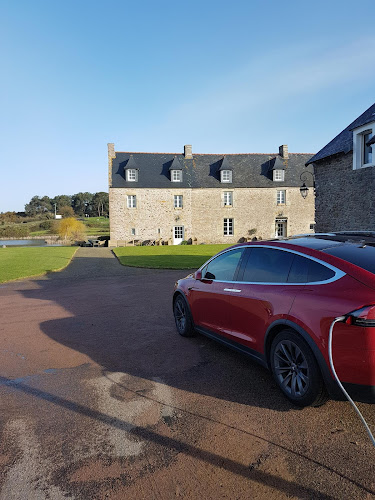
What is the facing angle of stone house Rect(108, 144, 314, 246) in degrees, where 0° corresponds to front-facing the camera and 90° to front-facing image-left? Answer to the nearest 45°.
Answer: approximately 0°

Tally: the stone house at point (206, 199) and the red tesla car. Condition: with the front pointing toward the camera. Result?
1

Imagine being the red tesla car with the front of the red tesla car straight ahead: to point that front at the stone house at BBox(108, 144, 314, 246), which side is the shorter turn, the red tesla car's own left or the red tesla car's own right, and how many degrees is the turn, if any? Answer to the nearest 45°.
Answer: approximately 45° to the red tesla car's own right

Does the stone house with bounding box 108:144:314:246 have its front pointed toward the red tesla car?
yes

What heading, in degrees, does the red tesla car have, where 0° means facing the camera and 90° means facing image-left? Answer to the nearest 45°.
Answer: approximately 135°

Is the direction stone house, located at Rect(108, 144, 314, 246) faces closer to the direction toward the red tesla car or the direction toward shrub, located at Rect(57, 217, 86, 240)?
the red tesla car

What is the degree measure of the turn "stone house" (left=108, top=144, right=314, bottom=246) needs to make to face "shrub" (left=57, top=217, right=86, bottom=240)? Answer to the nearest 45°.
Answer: approximately 90° to its right
